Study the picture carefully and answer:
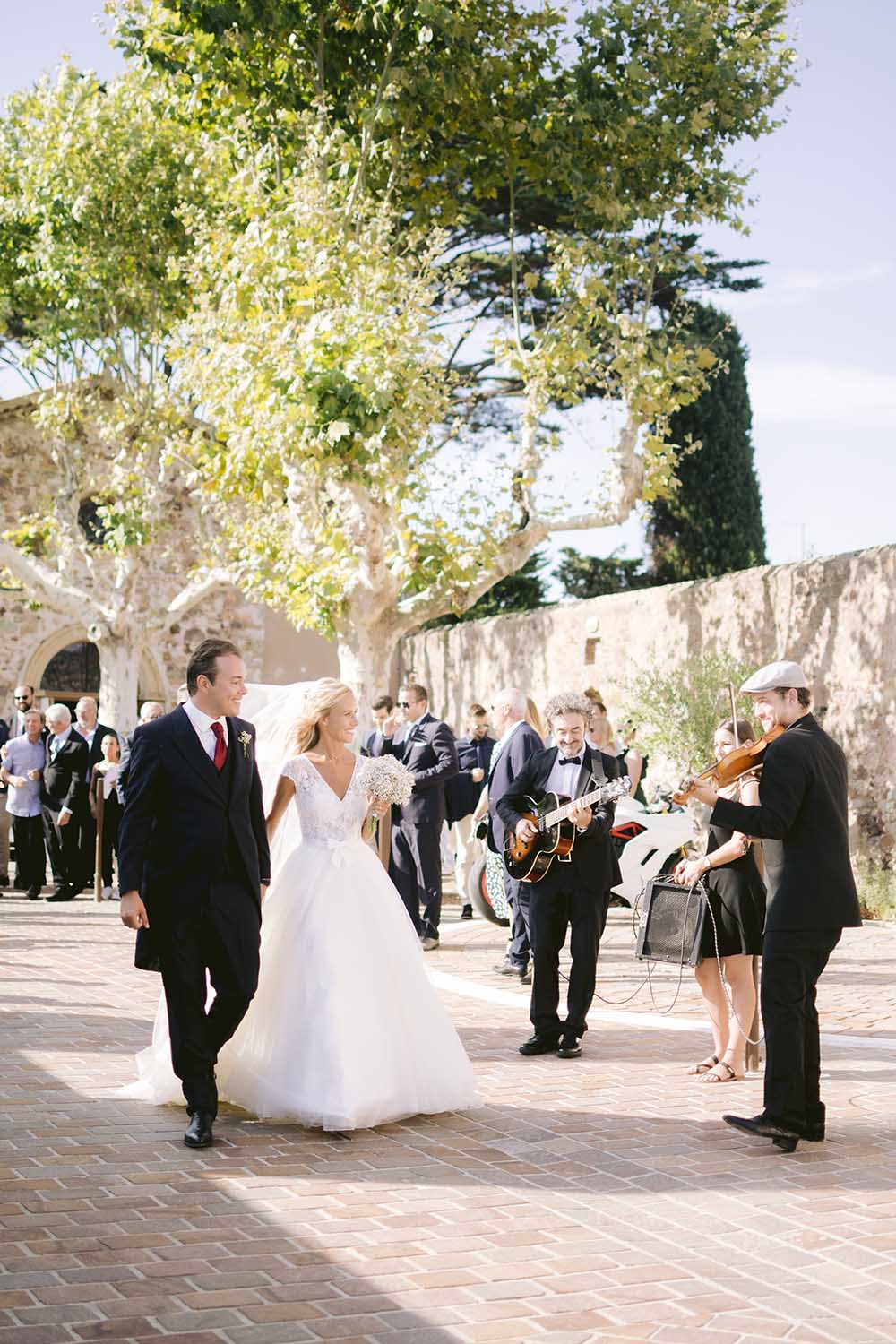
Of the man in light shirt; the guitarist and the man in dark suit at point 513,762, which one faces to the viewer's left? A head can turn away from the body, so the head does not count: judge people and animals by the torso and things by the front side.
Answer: the man in dark suit

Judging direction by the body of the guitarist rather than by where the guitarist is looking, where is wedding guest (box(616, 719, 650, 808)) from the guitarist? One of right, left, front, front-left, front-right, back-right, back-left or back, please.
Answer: back

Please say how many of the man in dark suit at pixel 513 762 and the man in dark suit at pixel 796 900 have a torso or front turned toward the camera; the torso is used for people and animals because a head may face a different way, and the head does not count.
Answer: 0

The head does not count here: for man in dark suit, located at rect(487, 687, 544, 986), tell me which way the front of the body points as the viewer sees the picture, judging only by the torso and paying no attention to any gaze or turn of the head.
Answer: to the viewer's left

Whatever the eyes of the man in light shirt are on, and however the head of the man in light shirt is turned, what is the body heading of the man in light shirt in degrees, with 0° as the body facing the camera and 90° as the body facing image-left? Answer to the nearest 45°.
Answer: approximately 315°

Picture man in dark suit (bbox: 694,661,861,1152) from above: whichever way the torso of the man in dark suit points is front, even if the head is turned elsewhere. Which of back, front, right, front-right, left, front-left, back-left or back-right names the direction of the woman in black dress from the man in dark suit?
right

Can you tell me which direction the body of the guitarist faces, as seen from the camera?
toward the camera

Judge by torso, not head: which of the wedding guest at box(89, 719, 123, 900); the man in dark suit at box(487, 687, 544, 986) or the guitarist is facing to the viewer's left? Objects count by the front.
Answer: the man in dark suit

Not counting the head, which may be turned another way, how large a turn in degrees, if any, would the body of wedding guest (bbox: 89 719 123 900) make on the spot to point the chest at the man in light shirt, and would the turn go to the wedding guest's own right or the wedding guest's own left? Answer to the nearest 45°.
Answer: approximately 135° to the wedding guest's own right

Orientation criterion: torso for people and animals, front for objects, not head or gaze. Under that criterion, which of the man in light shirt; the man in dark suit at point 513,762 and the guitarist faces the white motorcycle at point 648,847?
the man in light shirt

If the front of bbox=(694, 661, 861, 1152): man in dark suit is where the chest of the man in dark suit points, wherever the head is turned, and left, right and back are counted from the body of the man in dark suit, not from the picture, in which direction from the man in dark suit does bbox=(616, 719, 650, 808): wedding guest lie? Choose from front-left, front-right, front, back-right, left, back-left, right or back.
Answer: right

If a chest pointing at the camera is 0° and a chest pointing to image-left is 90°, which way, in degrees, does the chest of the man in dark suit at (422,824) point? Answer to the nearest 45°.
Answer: approximately 45°

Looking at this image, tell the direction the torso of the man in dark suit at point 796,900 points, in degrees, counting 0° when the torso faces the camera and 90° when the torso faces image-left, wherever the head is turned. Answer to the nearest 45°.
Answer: approximately 90°

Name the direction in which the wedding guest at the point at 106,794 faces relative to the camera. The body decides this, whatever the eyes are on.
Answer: toward the camera

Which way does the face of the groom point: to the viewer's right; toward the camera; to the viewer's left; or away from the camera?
to the viewer's right

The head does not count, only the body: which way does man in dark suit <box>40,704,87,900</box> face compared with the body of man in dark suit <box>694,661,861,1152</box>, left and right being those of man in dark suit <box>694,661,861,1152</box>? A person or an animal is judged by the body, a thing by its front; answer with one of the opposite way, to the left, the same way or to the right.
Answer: to the left
